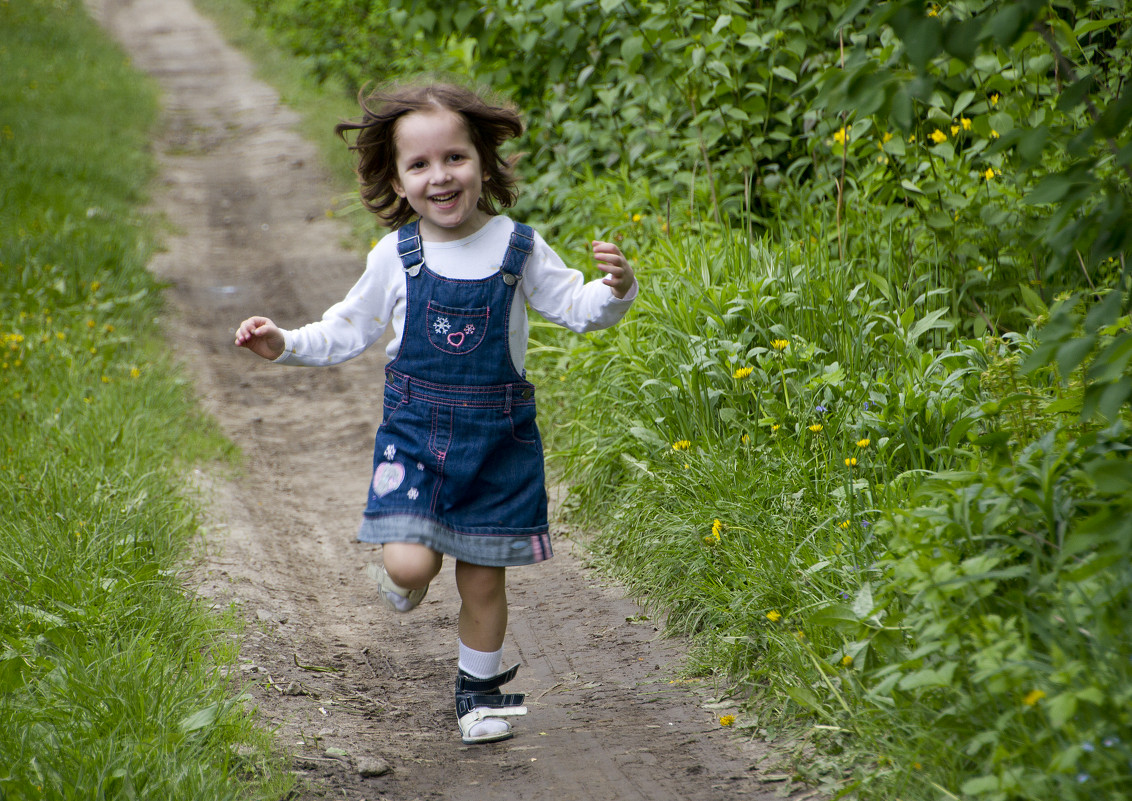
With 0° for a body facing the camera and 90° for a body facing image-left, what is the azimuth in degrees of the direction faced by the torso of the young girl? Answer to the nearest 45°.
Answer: approximately 0°

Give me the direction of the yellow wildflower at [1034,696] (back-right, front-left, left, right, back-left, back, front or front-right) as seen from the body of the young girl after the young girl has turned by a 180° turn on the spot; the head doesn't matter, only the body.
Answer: back-right
